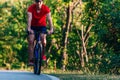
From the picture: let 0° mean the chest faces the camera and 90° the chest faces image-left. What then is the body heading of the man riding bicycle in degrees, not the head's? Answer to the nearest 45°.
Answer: approximately 0°
